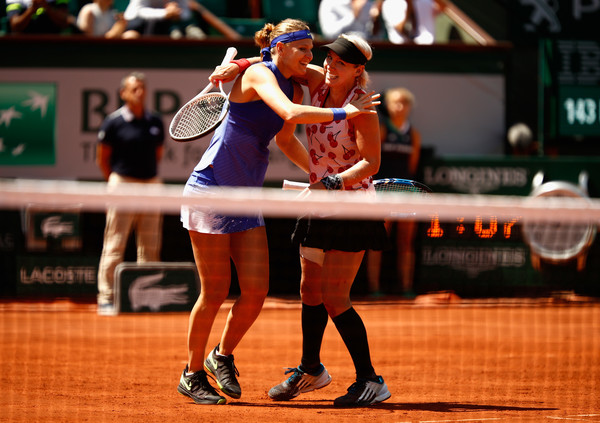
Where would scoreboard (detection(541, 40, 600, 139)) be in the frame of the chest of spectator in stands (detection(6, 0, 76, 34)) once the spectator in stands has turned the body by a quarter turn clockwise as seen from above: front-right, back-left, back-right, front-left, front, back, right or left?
back

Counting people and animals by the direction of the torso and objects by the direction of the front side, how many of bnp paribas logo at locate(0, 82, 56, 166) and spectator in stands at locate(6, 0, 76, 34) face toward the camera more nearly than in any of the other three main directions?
2

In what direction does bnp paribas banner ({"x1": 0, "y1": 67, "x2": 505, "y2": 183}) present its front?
toward the camera

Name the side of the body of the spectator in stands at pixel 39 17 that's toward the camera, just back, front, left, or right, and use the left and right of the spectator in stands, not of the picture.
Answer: front

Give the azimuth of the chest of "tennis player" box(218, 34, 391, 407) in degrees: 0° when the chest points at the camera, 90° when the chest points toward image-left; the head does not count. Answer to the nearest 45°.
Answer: approximately 45°

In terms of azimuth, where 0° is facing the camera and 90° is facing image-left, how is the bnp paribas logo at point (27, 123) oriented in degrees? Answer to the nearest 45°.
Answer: approximately 0°

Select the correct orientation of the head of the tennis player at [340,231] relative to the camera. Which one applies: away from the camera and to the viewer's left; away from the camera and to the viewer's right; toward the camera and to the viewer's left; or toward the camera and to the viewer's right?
toward the camera and to the viewer's left

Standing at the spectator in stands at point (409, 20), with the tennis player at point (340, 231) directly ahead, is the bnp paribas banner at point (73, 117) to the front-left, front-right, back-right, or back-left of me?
front-right

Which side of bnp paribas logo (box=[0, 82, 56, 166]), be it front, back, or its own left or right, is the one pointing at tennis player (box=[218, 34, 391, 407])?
front

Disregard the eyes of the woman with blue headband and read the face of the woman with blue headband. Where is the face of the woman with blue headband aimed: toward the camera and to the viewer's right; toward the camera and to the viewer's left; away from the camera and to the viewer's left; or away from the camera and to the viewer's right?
toward the camera and to the viewer's right

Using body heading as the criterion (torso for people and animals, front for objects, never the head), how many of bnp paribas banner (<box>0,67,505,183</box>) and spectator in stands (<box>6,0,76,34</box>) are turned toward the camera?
2

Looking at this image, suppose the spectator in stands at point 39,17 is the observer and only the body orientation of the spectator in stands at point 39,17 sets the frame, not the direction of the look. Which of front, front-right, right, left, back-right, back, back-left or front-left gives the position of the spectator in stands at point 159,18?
left
